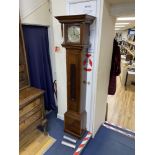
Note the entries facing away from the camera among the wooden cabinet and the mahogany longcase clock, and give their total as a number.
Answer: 0

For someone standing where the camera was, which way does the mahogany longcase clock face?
facing the viewer and to the left of the viewer

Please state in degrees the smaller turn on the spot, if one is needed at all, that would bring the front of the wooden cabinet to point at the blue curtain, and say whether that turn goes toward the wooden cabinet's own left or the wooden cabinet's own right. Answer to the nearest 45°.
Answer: approximately 135° to the wooden cabinet's own left

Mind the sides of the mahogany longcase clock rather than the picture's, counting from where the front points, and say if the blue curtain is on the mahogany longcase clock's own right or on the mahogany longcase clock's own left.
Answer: on the mahogany longcase clock's own right

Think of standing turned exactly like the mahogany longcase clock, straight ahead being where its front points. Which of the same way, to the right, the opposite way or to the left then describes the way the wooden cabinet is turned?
to the left

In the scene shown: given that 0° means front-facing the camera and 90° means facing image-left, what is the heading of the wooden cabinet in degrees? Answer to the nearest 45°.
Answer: approximately 315°
